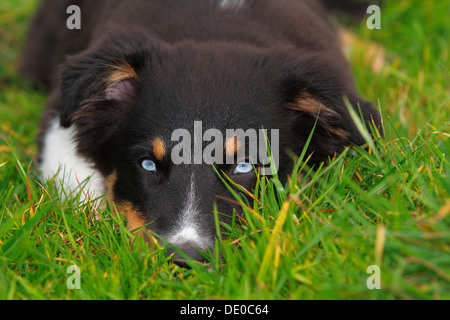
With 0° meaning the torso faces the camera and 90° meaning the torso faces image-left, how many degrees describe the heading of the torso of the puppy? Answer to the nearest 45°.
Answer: approximately 0°
